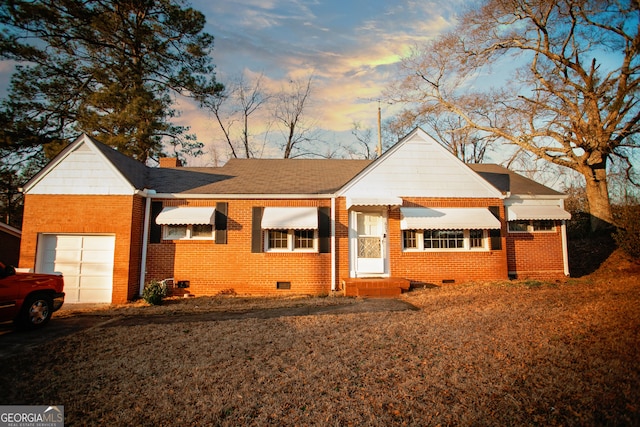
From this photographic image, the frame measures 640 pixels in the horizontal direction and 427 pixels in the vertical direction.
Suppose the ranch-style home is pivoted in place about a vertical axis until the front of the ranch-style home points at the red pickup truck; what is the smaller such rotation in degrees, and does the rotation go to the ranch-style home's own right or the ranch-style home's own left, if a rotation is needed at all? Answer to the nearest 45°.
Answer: approximately 45° to the ranch-style home's own right

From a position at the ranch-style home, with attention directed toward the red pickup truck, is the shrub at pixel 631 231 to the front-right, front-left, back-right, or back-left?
back-left

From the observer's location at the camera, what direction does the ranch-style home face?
facing the viewer

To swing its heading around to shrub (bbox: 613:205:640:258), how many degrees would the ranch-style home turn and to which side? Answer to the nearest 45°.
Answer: approximately 90° to its left
